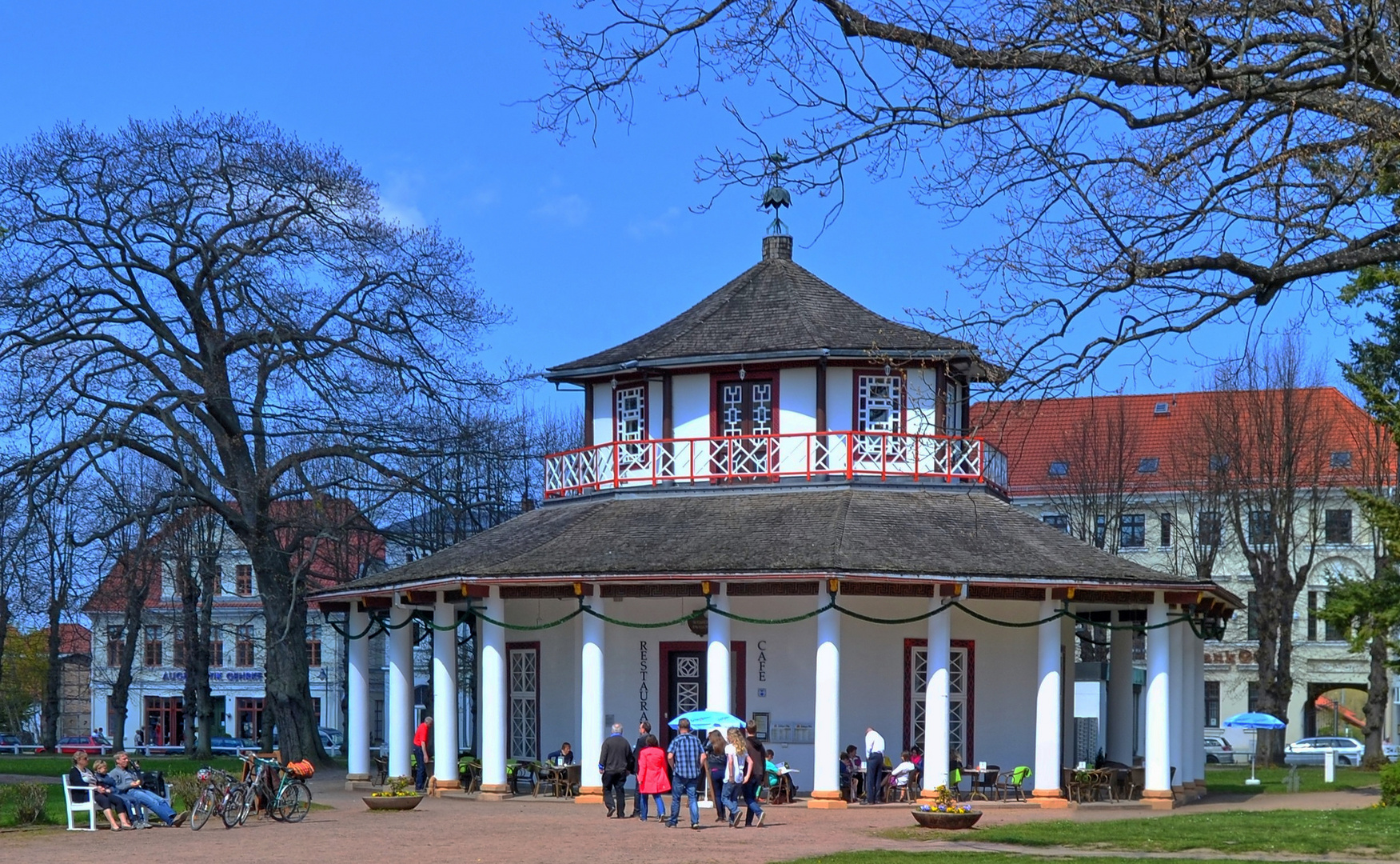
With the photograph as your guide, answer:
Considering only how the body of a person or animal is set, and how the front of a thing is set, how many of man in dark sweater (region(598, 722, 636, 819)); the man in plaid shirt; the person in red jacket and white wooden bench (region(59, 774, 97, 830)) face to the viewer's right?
1

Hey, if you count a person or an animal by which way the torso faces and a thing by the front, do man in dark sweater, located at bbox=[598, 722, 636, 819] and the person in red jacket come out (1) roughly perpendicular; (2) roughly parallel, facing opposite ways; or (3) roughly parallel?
roughly parallel

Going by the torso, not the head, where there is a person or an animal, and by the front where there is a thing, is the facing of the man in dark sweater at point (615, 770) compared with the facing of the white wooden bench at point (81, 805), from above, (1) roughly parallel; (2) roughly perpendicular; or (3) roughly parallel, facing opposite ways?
roughly perpendicular

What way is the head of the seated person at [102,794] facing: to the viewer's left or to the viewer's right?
to the viewer's right

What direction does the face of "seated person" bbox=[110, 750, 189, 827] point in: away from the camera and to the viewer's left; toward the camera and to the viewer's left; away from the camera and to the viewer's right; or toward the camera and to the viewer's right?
toward the camera and to the viewer's right

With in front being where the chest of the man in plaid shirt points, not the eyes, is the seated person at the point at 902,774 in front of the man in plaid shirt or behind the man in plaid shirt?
in front

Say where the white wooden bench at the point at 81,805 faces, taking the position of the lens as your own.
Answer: facing to the right of the viewer

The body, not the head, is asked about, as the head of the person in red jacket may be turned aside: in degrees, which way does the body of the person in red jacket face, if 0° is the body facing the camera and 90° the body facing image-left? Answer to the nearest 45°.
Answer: approximately 180°

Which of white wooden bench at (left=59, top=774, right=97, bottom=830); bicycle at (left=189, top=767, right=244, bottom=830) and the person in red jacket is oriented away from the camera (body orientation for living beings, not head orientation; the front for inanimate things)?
the person in red jacket

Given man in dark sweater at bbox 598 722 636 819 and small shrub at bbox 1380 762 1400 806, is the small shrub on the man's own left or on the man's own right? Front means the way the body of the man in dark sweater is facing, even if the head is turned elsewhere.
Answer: on the man's own right

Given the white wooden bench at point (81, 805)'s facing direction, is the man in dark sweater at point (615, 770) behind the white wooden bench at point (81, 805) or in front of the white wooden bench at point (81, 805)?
in front

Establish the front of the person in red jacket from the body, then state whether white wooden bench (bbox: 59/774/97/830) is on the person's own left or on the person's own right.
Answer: on the person's own left

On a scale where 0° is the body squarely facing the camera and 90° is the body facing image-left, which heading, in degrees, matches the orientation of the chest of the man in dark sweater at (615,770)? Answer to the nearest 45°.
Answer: approximately 180°
